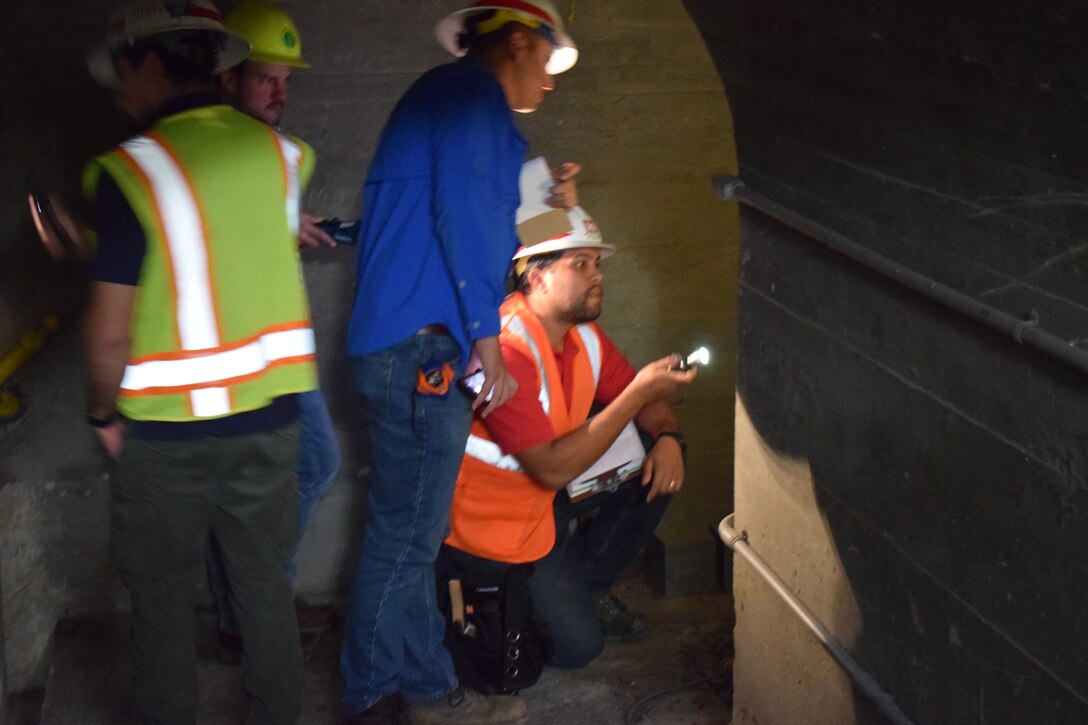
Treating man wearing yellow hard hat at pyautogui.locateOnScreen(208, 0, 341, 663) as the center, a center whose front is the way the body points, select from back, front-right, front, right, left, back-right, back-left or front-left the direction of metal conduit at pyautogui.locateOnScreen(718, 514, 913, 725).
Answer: front

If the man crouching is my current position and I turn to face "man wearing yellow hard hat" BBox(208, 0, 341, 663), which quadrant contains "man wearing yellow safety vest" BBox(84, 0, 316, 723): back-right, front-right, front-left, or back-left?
front-left

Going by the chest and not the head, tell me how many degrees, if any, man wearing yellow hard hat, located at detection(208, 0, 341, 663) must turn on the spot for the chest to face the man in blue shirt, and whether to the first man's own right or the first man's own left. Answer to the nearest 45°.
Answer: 0° — they already face them

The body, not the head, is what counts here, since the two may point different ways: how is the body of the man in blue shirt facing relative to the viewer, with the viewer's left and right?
facing to the right of the viewer

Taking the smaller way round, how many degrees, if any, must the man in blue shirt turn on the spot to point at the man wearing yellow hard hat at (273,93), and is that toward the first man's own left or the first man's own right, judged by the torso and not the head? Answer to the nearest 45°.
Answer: approximately 135° to the first man's own left

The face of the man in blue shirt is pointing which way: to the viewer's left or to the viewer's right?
to the viewer's right

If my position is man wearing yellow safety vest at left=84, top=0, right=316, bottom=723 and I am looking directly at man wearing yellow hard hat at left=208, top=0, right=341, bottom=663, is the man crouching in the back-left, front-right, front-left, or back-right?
front-right

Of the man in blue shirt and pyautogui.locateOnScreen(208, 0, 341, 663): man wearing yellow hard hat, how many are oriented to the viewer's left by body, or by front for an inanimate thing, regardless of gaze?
0
